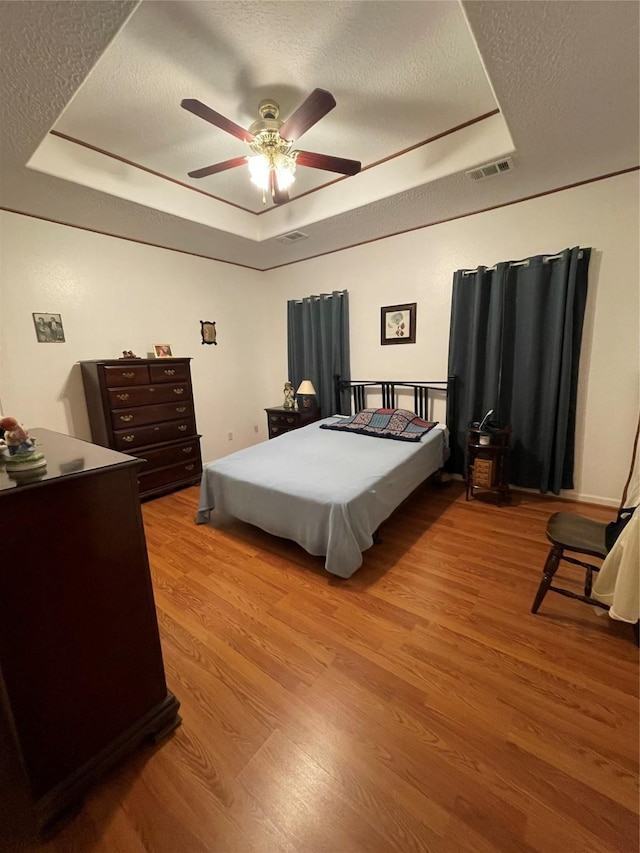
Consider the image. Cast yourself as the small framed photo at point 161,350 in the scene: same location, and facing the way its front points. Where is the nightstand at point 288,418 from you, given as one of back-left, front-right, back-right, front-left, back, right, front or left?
front-left

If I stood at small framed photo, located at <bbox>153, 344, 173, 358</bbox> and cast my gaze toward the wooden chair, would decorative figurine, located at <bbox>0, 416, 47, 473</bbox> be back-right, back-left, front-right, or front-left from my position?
front-right

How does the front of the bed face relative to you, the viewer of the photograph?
facing the viewer and to the left of the viewer

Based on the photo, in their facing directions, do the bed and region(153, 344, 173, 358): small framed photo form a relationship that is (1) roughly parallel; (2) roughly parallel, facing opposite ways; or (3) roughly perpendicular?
roughly perpendicular

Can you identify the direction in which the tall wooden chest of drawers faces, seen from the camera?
facing the viewer and to the right of the viewer

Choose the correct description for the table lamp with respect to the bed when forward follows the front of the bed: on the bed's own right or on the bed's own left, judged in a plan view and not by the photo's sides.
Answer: on the bed's own right

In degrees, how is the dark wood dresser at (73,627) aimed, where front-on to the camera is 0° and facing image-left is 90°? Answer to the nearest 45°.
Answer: approximately 225°

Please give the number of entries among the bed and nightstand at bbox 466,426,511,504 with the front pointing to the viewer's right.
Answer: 0

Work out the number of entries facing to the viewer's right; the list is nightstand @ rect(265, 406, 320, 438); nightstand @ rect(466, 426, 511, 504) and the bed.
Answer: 0

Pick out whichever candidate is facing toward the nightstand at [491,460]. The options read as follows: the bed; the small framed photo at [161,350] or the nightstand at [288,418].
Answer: the small framed photo

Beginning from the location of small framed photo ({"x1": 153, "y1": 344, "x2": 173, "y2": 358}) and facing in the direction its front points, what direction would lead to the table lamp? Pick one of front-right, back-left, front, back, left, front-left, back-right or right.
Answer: front-left

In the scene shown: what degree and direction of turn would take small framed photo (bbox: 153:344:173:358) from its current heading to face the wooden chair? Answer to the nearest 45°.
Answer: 0° — it already faces it

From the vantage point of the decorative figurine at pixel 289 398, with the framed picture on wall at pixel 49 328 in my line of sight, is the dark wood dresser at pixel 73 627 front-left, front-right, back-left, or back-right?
front-left

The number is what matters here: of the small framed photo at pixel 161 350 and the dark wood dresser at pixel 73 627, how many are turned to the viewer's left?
0
